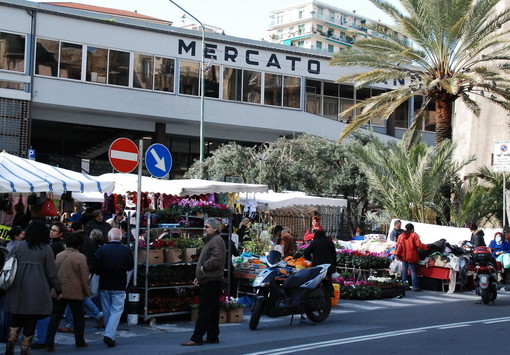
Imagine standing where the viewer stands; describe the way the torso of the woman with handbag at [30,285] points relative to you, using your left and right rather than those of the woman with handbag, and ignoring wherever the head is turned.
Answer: facing away from the viewer

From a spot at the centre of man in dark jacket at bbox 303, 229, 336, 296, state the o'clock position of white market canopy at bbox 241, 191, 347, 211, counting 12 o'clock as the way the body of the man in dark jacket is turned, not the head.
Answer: The white market canopy is roughly at 1 o'clock from the man in dark jacket.

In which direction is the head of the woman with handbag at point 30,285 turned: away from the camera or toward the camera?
away from the camera

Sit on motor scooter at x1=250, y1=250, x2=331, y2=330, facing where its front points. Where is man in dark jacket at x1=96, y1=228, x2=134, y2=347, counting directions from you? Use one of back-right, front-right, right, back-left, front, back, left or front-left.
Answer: front

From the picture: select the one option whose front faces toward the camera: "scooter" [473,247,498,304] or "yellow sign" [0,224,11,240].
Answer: the yellow sign

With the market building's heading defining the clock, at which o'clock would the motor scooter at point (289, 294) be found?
The motor scooter is roughly at 1 o'clock from the market building.

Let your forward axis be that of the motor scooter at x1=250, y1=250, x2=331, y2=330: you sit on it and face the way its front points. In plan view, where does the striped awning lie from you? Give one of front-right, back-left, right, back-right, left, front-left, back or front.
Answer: front-right

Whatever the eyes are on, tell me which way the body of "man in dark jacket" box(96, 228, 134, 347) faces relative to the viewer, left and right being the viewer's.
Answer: facing away from the viewer

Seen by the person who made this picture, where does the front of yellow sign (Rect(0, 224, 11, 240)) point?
facing the viewer

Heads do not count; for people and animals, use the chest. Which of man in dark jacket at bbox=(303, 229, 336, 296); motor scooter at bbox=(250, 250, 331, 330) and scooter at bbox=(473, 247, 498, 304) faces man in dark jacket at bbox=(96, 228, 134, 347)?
the motor scooter

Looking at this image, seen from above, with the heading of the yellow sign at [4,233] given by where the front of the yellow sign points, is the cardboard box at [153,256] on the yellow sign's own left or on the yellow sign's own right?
on the yellow sign's own left

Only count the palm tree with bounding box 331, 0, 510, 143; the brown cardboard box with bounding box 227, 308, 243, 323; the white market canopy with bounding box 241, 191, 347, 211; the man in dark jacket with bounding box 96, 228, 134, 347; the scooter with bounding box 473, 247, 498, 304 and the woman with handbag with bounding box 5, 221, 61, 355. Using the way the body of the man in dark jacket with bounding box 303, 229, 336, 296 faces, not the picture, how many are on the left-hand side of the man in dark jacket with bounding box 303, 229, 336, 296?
3

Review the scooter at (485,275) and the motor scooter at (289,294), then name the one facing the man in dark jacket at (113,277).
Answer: the motor scooter

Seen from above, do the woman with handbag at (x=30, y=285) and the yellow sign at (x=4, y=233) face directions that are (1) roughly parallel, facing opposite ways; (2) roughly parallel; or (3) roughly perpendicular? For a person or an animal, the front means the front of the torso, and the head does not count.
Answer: roughly parallel, facing opposite ways

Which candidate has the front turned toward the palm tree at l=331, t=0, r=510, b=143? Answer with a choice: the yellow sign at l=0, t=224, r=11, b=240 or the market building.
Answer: the market building

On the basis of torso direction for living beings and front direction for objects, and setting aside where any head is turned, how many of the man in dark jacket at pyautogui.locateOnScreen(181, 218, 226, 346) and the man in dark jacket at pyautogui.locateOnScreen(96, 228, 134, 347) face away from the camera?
1

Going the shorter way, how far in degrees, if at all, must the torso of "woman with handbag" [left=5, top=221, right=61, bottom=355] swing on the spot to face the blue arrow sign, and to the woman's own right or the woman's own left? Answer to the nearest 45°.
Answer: approximately 45° to the woman's own right

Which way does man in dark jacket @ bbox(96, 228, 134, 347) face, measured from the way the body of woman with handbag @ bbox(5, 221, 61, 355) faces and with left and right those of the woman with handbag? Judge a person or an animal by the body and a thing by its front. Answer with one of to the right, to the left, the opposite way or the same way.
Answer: the same way

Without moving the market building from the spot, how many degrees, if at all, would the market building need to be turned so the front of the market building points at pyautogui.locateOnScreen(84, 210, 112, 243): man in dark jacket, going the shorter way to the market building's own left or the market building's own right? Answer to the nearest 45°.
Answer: approximately 45° to the market building's own right
